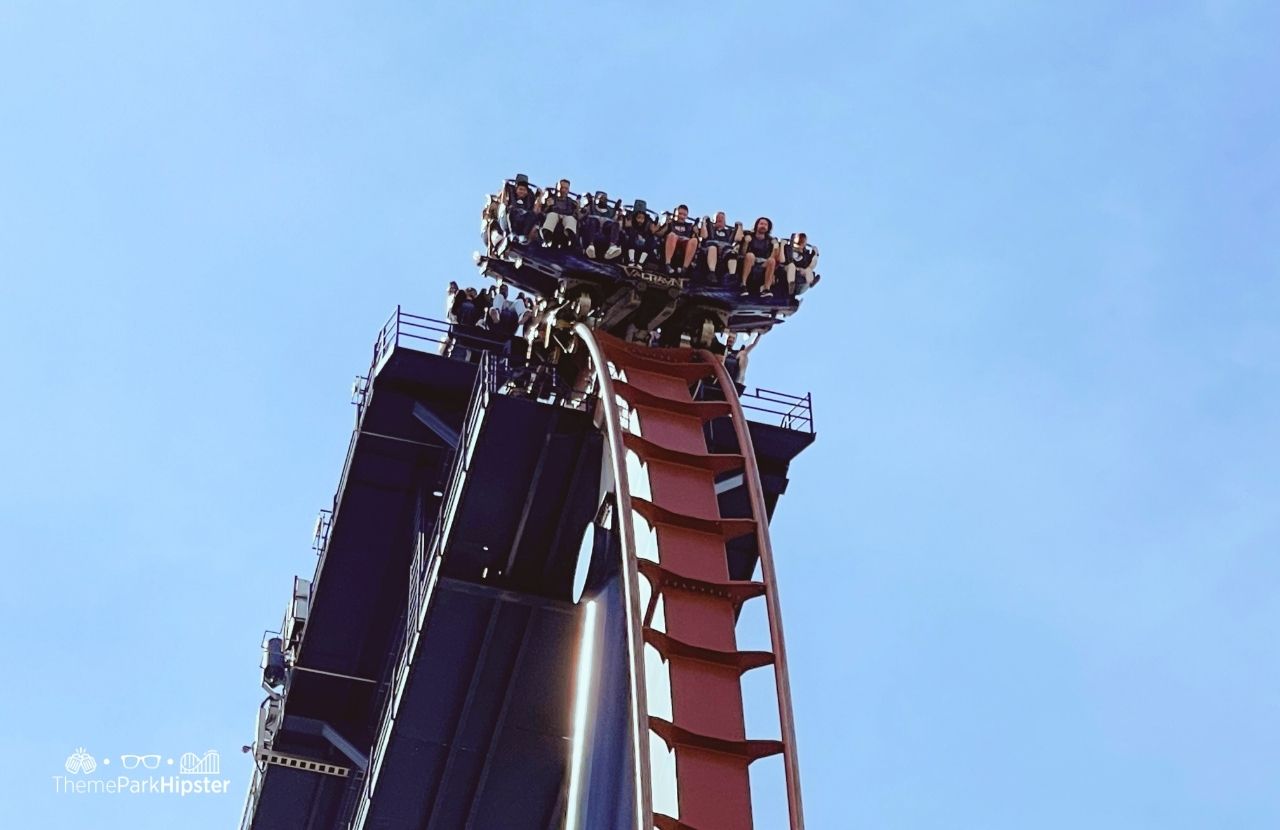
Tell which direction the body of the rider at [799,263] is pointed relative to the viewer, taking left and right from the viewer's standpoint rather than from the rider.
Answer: facing the viewer

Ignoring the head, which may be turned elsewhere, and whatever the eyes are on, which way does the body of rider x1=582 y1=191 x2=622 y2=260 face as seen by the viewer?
toward the camera

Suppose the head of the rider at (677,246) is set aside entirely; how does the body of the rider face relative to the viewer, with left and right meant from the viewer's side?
facing the viewer

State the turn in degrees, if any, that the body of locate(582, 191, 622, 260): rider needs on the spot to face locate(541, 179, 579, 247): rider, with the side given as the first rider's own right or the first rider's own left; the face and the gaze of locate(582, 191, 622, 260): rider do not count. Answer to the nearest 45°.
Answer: approximately 90° to the first rider's own right

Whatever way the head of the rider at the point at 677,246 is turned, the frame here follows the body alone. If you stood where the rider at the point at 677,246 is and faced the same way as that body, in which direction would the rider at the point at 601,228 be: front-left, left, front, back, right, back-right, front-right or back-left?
right

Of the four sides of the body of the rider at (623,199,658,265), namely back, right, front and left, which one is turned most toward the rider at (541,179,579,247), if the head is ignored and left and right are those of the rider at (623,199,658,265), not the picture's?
right

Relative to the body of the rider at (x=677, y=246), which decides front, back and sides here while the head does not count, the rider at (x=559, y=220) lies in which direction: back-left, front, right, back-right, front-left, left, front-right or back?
right

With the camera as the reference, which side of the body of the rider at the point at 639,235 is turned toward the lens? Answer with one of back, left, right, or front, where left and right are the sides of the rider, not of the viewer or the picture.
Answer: front

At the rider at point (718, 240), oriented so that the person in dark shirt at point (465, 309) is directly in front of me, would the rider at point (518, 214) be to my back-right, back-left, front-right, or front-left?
front-left

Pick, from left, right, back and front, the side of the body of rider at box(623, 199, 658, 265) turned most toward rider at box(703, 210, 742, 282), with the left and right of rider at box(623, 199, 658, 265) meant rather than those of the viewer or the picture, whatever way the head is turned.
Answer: left
